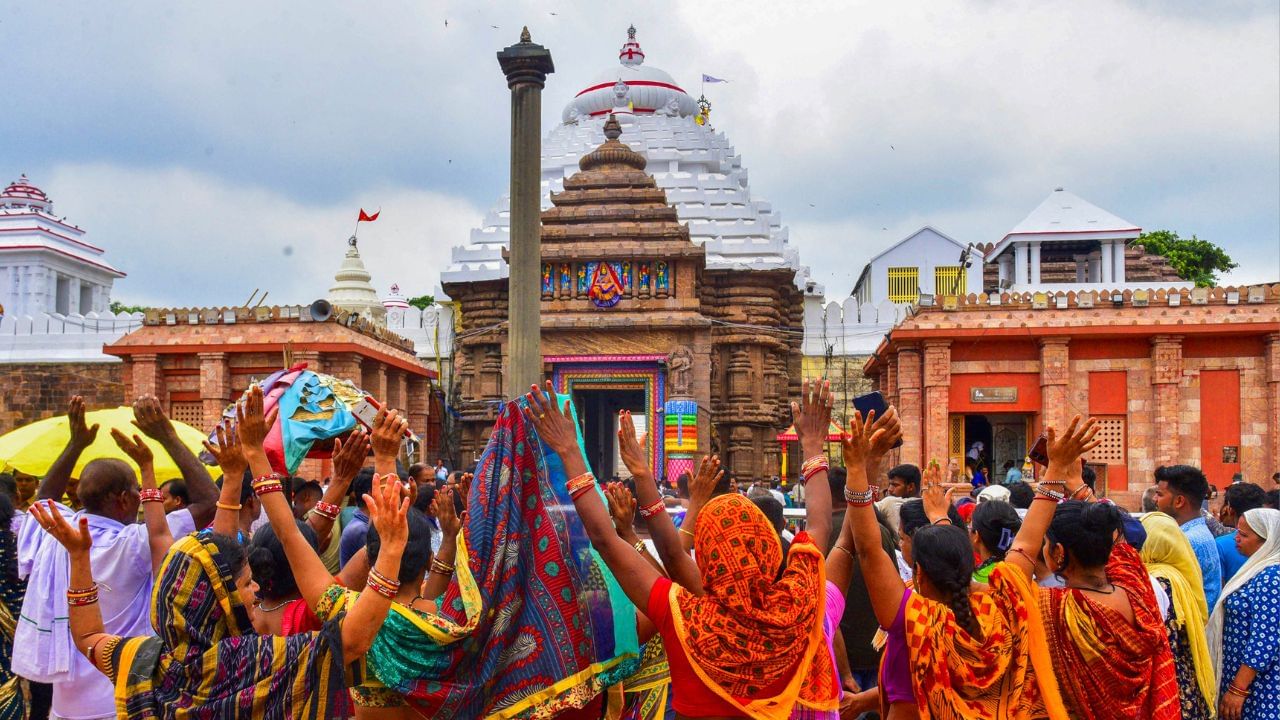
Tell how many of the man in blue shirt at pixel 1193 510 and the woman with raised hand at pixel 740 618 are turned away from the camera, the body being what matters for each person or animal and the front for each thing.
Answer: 1

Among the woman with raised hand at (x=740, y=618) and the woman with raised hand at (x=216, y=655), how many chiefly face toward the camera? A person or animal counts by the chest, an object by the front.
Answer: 0

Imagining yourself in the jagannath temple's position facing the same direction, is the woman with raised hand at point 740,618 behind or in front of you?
in front

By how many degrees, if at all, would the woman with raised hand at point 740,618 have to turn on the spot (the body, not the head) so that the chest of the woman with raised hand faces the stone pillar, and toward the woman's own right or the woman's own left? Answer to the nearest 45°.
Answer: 0° — they already face it

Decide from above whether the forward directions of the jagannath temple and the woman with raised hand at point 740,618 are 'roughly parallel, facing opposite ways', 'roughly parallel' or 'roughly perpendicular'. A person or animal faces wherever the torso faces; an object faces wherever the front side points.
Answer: roughly parallel, facing opposite ways

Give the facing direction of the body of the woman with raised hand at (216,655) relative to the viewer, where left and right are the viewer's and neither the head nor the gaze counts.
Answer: facing away from the viewer and to the right of the viewer

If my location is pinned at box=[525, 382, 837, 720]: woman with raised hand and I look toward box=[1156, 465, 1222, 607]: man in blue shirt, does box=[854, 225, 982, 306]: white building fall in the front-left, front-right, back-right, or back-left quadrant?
front-left

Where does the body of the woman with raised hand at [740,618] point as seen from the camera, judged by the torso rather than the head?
away from the camera

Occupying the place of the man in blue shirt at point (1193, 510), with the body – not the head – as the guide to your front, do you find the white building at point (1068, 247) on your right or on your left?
on your right

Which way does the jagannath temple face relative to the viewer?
toward the camera

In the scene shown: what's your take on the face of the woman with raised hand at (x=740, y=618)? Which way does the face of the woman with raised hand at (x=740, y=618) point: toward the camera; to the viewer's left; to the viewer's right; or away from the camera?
away from the camera

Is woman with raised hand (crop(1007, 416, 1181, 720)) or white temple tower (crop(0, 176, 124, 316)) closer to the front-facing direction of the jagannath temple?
the woman with raised hand
